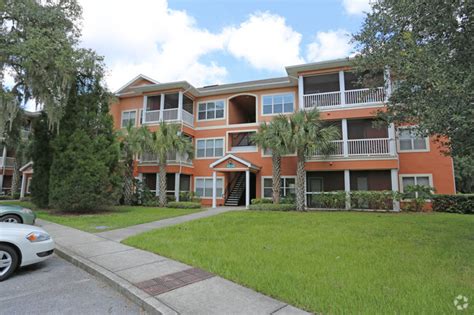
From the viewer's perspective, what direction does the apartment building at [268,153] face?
toward the camera

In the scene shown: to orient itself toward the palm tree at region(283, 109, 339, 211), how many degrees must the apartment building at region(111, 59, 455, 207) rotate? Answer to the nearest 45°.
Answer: approximately 45° to its left

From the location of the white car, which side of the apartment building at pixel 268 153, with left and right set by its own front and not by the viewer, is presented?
front

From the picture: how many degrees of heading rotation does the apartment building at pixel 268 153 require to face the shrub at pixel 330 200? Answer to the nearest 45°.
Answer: approximately 45° to its left
